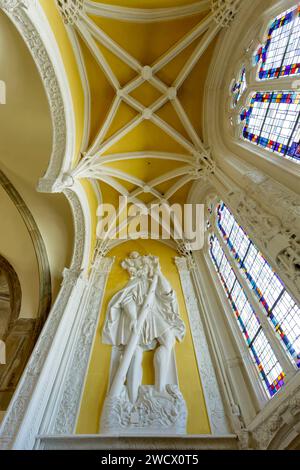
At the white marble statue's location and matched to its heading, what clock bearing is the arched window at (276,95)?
The arched window is roughly at 11 o'clock from the white marble statue.

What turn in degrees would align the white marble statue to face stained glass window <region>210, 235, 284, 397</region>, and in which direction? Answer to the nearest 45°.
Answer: approximately 90° to its left

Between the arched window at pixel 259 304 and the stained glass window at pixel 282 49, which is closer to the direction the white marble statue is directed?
the stained glass window

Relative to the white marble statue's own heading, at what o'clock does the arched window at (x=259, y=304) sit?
The arched window is roughly at 10 o'clock from the white marble statue.

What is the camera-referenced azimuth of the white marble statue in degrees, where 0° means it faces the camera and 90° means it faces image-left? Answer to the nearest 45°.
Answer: approximately 0°

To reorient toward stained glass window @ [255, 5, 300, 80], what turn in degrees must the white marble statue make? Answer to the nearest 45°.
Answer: approximately 45° to its left

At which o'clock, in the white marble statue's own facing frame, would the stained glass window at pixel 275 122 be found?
The stained glass window is roughly at 11 o'clock from the white marble statue.
